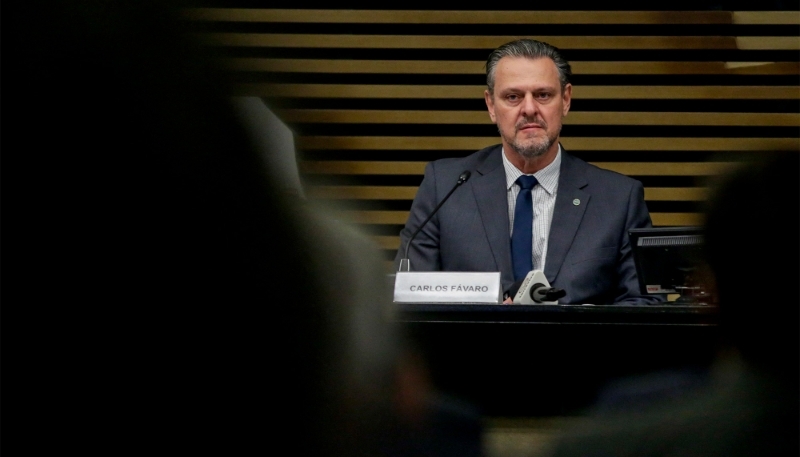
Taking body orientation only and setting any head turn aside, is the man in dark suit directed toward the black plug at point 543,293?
yes

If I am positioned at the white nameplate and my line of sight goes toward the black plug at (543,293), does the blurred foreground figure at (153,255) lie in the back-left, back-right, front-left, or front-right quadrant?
back-right

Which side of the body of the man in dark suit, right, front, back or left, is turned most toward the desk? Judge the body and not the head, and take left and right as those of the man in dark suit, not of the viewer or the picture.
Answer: front

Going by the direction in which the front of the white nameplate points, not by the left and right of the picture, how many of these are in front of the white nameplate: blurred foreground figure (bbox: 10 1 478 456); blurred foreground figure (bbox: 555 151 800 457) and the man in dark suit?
2

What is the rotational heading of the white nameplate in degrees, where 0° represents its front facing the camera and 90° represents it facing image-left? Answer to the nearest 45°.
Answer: approximately 0°

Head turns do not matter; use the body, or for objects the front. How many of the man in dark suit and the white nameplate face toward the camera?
2

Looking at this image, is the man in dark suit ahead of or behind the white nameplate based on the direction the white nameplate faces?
behind

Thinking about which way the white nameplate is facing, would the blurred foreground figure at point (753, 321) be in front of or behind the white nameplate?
in front
